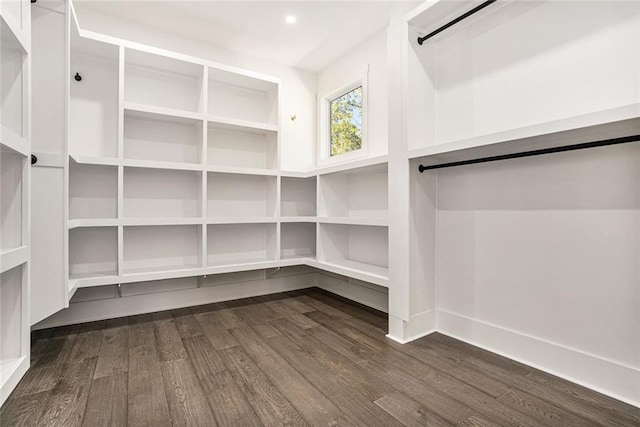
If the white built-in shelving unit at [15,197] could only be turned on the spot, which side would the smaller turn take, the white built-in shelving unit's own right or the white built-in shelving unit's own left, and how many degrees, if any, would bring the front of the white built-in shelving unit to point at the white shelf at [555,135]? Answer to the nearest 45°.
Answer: approximately 45° to the white built-in shelving unit's own right

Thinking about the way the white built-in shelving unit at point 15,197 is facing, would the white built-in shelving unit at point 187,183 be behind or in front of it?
in front

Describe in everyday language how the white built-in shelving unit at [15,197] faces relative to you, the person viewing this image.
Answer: facing to the right of the viewer

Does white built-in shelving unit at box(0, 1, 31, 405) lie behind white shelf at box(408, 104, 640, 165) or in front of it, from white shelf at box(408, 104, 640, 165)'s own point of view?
in front

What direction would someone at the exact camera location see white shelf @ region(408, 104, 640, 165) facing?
facing the viewer and to the left of the viewer

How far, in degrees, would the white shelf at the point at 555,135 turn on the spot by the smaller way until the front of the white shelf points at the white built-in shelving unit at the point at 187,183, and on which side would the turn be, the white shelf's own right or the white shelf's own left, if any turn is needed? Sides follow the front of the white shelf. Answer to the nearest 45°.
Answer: approximately 45° to the white shelf's own right

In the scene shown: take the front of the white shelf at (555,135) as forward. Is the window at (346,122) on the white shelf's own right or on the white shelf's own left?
on the white shelf's own right

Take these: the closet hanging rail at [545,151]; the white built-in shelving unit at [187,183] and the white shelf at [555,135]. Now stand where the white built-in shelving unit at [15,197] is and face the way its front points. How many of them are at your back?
0

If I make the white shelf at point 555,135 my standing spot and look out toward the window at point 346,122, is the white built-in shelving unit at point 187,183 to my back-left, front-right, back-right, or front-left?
front-left

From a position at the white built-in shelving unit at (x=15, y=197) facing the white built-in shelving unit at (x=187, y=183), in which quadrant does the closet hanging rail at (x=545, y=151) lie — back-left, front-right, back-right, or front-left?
front-right

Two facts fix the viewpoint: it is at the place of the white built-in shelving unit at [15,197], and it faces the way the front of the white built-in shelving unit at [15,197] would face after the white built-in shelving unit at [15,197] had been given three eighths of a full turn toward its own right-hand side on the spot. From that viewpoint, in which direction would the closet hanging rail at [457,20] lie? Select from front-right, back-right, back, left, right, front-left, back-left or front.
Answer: left

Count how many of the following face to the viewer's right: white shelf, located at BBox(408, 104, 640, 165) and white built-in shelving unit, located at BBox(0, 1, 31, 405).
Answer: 1
